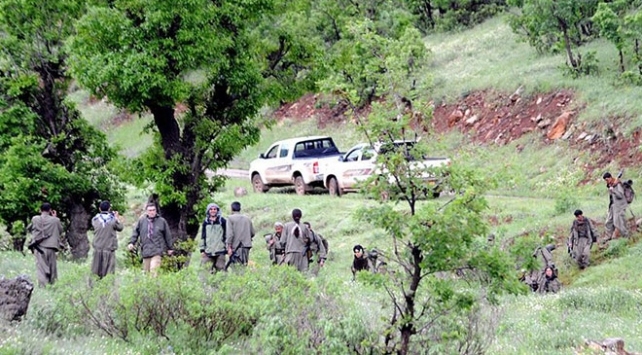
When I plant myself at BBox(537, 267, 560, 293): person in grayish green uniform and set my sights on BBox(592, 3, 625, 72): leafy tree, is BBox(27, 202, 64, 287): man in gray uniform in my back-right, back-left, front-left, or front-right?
back-left

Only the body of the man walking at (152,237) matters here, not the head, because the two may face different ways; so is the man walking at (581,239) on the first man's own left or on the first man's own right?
on the first man's own left

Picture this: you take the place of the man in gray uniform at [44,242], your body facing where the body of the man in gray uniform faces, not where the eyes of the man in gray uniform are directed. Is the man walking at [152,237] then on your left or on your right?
on your right

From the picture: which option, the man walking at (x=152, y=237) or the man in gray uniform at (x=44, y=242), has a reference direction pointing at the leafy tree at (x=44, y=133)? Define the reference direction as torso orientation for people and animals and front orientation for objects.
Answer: the man in gray uniform

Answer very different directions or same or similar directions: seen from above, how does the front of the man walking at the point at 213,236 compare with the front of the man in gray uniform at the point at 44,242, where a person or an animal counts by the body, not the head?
very different directions

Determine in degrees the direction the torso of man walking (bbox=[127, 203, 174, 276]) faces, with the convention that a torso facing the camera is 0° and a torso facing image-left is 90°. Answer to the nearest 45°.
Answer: approximately 0°

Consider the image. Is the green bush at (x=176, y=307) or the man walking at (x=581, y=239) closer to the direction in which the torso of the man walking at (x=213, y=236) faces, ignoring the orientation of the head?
the green bush

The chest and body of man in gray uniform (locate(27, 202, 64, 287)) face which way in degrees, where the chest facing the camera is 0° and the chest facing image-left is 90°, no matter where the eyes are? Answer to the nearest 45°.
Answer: approximately 180°

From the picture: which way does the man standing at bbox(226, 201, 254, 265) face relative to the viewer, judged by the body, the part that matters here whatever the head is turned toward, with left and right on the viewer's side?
facing away from the viewer
